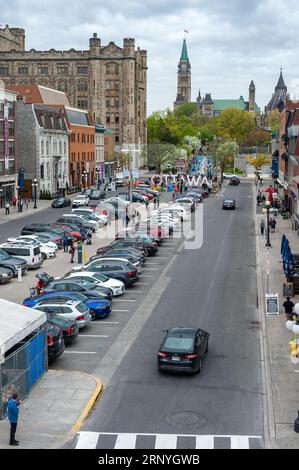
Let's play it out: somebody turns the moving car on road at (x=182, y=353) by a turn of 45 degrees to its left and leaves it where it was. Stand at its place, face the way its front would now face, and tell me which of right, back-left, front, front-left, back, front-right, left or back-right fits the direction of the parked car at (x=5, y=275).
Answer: front

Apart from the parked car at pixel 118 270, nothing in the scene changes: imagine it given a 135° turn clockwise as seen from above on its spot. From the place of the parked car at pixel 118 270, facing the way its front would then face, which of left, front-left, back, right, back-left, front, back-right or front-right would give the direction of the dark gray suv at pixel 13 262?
back-left

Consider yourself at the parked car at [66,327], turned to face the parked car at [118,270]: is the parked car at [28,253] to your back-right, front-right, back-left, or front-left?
front-left

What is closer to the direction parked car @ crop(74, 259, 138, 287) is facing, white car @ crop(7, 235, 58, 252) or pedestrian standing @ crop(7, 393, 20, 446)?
the white car

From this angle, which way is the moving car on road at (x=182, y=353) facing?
away from the camera

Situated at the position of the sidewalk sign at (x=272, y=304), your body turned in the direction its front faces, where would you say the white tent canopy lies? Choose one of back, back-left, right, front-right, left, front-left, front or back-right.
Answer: front-right

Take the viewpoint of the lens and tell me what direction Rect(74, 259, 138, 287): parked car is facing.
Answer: facing away from the viewer and to the left of the viewer
